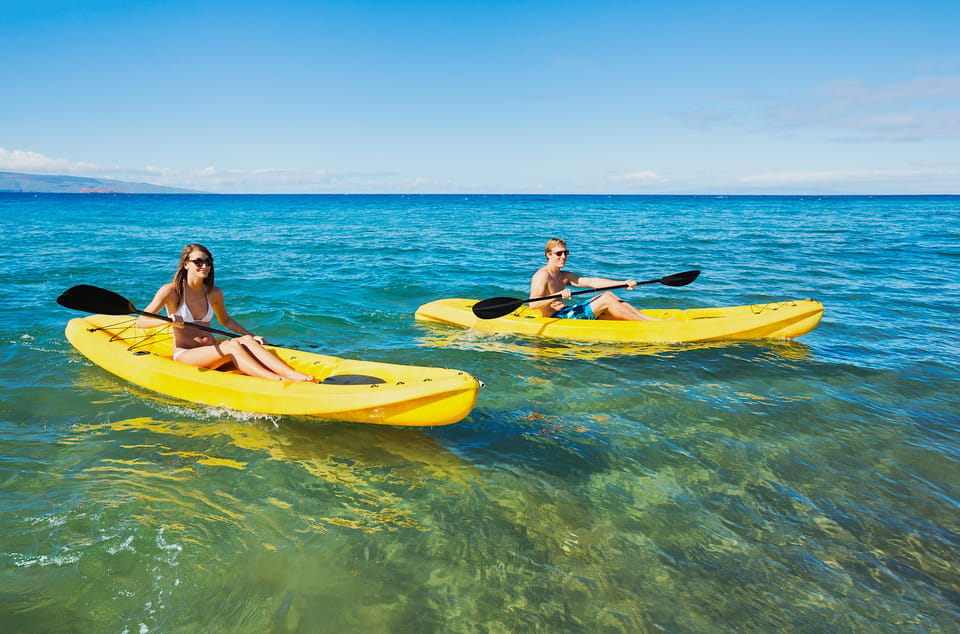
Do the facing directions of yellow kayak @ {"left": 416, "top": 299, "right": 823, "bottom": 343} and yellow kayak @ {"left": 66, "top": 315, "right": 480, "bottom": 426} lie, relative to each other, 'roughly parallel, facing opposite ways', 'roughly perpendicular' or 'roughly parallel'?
roughly parallel

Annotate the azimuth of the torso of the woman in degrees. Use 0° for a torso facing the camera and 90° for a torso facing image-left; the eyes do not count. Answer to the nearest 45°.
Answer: approximately 315°

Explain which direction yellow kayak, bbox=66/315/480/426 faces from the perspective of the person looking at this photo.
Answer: facing the viewer and to the right of the viewer

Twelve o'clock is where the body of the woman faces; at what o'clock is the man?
The man is roughly at 10 o'clock from the woman.

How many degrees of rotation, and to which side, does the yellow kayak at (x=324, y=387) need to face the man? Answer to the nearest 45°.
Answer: approximately 90° to its left

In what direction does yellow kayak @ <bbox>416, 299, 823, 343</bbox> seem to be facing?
to the viewer's right

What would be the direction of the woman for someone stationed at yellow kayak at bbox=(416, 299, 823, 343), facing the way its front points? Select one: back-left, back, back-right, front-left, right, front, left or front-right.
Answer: back-right

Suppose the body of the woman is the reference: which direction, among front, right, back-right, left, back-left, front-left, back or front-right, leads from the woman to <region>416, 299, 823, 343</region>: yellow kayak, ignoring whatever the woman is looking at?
front-left

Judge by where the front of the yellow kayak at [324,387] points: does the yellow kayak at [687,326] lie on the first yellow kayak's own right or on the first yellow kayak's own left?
on the first yellow kayak's own left
